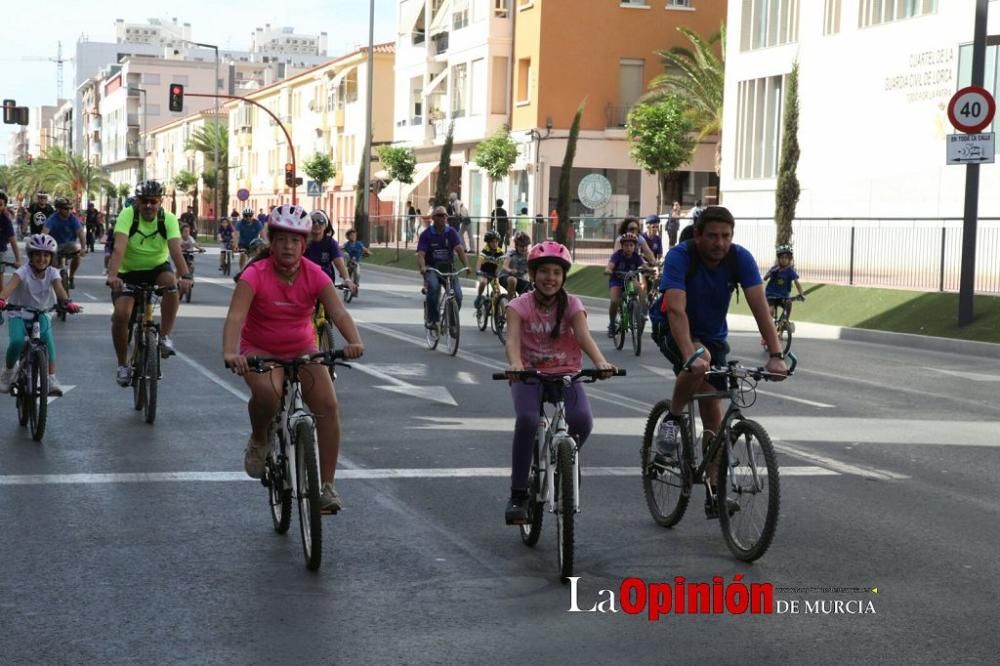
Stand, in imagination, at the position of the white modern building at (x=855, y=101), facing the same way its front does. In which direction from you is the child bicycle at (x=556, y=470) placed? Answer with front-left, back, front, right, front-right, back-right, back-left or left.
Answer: front-left

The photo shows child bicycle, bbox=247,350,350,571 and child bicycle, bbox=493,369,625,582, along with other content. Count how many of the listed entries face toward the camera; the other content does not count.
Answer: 2

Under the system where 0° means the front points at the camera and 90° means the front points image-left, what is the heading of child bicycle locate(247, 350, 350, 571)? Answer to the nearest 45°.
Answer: approximately 0°

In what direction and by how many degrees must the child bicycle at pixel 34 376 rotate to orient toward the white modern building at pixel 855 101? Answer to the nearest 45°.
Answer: approximately 135° to its left

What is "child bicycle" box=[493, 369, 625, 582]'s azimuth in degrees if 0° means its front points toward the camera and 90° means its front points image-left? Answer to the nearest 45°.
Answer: approximately 0°

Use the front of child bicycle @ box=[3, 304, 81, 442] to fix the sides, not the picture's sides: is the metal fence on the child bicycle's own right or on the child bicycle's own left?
on the child bicycle's own left

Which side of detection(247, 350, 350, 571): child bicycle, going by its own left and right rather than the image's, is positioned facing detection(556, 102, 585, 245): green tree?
back
